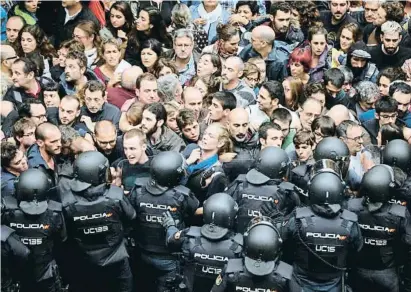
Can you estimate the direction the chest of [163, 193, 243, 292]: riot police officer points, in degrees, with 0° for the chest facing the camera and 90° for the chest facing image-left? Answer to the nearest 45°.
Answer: approximately 180°

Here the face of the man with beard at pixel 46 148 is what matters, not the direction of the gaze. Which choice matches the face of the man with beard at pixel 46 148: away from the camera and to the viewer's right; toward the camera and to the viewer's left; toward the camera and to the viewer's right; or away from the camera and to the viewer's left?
toward the camera and to the viewer's right

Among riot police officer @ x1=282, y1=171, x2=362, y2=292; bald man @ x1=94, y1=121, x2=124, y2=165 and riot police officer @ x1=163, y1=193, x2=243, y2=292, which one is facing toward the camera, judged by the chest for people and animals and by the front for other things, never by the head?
the bald man

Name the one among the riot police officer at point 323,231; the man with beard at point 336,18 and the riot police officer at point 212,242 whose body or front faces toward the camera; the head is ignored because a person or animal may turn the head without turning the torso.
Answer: the man with beard

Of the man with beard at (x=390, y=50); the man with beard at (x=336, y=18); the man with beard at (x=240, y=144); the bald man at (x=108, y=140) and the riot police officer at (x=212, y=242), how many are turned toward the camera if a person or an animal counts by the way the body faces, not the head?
4

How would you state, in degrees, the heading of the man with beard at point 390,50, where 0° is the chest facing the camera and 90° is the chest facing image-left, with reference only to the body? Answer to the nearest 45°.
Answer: approximately 0°

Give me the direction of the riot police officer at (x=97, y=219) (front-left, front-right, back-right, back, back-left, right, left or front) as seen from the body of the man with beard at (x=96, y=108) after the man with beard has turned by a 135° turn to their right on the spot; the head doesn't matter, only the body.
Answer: back

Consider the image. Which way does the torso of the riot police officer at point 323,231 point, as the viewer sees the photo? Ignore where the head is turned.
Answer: away from the camera

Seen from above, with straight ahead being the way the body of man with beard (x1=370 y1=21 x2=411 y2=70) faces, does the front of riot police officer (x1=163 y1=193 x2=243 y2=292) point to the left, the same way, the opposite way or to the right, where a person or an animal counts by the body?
the opposite way

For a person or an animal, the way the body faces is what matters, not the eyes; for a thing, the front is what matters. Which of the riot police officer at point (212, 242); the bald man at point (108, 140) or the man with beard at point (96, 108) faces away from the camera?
the riot police officer

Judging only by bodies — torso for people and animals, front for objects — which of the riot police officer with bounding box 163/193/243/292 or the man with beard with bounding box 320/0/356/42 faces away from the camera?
the riot police officer

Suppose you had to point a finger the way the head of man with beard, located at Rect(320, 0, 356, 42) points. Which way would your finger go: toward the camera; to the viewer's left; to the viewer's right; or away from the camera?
toward the camera

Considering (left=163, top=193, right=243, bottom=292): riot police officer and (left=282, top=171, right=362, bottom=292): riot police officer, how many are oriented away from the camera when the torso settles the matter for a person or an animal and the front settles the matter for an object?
2

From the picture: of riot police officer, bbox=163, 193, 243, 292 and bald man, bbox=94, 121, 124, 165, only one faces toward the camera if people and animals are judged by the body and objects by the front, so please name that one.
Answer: the bald man

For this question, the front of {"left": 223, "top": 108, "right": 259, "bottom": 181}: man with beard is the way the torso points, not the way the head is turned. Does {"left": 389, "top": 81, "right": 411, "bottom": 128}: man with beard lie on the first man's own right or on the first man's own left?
on the first man's own left
